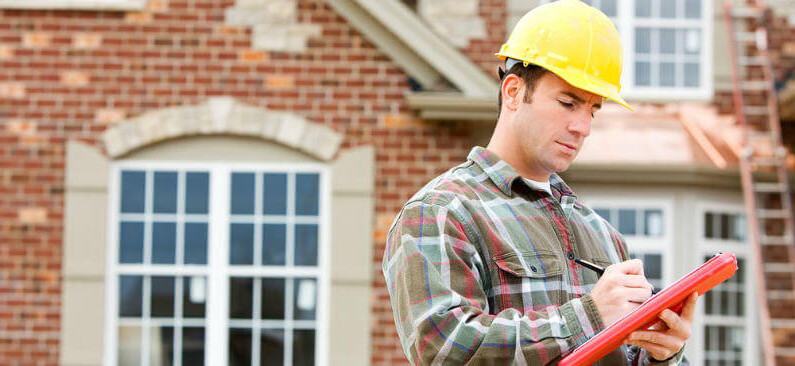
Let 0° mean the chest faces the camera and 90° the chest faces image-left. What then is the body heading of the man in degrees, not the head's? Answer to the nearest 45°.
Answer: approximately 315°
